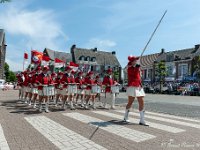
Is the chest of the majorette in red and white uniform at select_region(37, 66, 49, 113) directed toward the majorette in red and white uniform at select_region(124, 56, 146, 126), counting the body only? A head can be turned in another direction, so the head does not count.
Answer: yes

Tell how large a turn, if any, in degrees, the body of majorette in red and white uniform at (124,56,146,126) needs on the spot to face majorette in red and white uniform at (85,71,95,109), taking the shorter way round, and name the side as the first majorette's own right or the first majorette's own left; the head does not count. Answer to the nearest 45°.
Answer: approximately 180°

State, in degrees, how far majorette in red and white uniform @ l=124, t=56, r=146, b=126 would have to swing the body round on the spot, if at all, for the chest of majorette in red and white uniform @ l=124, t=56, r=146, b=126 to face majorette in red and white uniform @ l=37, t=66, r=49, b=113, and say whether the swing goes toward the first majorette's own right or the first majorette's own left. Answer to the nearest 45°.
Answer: approximately 180°

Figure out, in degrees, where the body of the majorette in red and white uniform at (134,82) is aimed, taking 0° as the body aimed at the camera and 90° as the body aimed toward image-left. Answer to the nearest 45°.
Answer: approximately 315°

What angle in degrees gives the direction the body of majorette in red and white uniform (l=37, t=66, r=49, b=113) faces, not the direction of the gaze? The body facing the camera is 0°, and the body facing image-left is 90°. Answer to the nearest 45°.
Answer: approximately 315°

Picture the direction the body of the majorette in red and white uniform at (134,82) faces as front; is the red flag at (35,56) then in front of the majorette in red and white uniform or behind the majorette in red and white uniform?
behind

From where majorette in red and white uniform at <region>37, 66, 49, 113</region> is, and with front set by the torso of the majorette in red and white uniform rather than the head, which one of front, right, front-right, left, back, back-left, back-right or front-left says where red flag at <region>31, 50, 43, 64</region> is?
back-left

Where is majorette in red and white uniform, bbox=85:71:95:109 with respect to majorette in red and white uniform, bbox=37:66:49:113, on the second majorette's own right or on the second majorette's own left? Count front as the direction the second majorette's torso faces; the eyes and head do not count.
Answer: on the second majorette's own left
